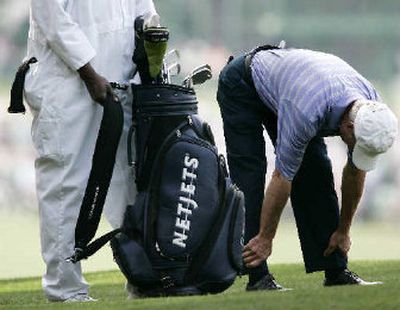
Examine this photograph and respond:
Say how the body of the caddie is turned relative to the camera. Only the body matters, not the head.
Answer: to the viewer's right

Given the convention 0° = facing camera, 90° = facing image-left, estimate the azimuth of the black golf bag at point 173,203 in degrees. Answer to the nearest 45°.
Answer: approximately 315°
